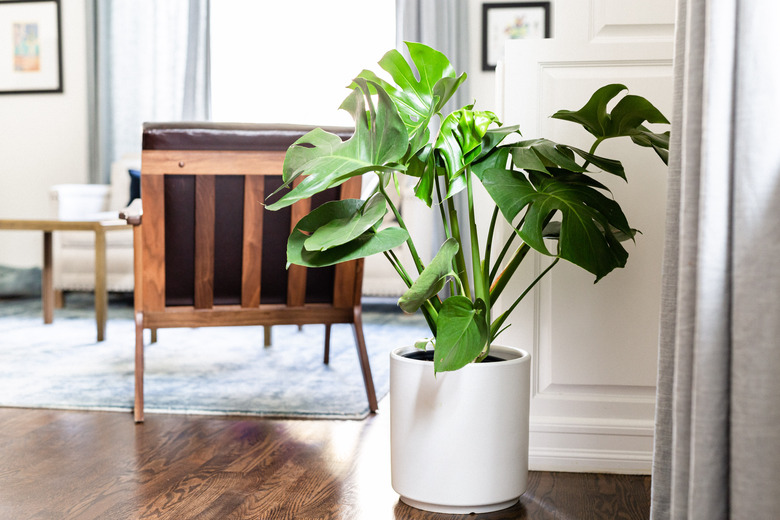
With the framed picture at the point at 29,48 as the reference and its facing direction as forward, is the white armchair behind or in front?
in front

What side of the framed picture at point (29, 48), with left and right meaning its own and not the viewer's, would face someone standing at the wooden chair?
front

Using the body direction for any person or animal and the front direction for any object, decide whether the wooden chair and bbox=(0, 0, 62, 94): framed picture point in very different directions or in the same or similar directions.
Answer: very different directions

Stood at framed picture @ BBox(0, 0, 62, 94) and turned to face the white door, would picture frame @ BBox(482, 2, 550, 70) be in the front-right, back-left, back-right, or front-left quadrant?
front-left

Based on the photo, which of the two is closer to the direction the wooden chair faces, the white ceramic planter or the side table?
the side table

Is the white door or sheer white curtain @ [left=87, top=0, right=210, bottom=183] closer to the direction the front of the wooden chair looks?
the sheer white curtain

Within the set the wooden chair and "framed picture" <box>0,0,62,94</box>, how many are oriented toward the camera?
1

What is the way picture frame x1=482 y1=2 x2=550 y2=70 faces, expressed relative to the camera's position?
facing the viewer

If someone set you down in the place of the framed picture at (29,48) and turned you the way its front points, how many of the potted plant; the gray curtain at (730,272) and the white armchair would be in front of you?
3

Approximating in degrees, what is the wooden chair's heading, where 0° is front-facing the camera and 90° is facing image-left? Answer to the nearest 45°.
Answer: approximately 180°

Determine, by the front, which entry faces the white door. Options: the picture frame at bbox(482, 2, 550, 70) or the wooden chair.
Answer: the picture frame

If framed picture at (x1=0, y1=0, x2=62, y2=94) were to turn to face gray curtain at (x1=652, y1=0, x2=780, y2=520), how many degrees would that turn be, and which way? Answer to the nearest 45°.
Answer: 0° — it already faces it

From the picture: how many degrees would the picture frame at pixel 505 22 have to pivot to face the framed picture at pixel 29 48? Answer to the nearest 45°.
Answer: approximately 90° to its right

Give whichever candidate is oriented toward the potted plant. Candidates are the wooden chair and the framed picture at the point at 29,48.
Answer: the framed picture

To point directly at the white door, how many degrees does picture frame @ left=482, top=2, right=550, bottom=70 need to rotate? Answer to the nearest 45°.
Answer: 0° — it already faces it

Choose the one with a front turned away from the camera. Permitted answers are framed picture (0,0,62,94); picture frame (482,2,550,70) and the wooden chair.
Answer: the wooden chair

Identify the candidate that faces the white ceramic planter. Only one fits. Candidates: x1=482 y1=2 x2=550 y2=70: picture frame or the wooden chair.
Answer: the picture frame

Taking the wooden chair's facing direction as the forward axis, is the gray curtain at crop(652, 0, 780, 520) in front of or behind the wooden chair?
behind
